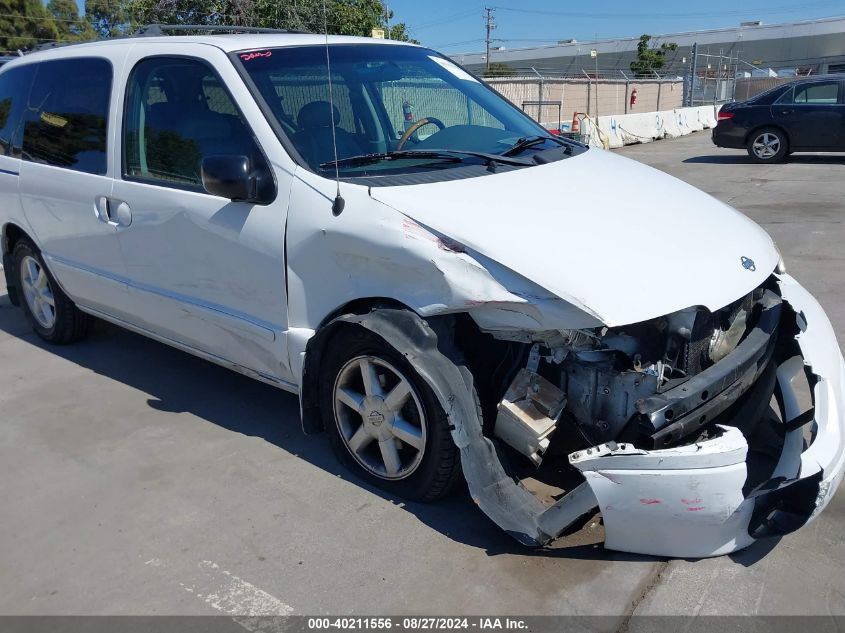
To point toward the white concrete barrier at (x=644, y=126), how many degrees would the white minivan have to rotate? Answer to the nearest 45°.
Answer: approximately 135° to its left

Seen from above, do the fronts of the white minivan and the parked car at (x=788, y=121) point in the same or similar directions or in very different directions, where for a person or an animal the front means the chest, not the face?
same or similar directions

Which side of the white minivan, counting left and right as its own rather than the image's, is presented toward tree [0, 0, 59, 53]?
back

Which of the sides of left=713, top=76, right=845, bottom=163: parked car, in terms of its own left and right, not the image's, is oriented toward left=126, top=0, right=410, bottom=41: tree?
back

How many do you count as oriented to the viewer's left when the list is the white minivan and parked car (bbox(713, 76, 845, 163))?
0

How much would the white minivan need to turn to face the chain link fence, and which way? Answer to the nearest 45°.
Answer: approximately 135° to its left

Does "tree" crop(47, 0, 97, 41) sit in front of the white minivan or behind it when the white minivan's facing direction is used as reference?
behind

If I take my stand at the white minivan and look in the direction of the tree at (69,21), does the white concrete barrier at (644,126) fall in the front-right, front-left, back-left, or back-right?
front-right

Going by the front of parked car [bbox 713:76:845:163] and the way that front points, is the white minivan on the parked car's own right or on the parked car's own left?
on the parked car's own right

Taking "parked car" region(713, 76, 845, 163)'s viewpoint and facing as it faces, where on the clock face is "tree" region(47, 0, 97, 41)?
The tree is roughly at 7 o'clock from the parked car.

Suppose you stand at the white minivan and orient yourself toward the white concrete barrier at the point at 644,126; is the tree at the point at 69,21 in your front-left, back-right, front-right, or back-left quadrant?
front-left

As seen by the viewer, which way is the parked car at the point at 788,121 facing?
to the viewer's right
